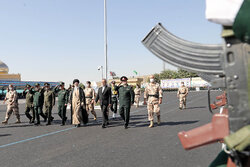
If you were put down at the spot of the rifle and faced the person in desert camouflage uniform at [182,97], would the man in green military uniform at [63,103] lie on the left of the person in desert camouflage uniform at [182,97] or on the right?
left

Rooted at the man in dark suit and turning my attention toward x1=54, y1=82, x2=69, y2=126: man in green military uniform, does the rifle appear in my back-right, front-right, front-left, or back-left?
back-left
